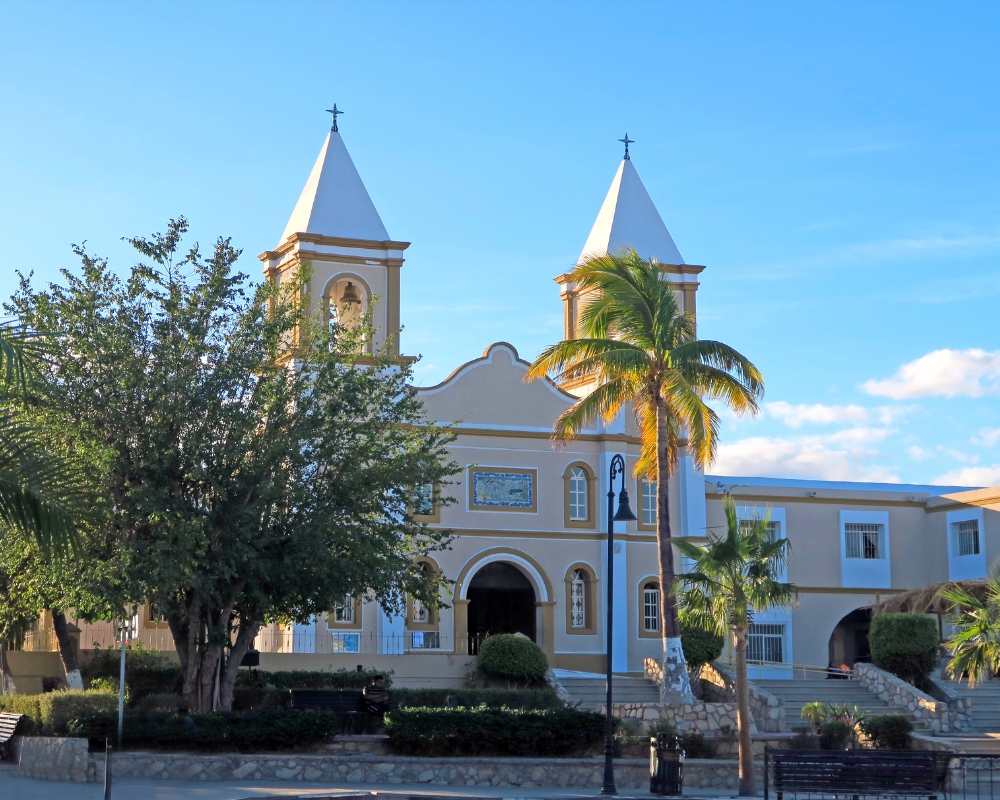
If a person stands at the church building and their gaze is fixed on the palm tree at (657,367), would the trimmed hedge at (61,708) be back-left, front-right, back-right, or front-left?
front-right

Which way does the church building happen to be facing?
toward the camera

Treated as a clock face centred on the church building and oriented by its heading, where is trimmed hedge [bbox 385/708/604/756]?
The trimmed hedge is roughly at 12 o'clock from the church building.

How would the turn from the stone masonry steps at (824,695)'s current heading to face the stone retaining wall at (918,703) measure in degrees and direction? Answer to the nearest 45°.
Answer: approximately 45° to its left

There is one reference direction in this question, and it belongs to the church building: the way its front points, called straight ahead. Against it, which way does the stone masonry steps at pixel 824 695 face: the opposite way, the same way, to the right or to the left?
the same way

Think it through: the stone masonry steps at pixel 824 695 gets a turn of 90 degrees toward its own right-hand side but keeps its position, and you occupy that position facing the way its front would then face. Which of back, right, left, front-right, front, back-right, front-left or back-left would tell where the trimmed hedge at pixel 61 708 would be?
front-left

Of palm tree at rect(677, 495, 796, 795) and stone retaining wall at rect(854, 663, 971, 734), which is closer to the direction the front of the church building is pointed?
the palm tree

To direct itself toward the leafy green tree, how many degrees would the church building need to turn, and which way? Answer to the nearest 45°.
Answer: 0° — it already faces it
